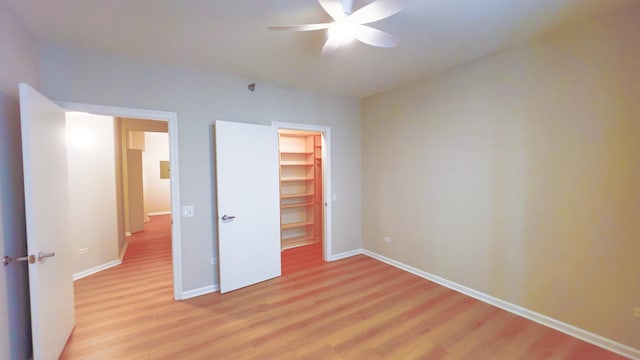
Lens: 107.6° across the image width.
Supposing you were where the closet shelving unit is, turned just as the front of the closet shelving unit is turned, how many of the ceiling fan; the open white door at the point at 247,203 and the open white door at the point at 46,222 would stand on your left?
0

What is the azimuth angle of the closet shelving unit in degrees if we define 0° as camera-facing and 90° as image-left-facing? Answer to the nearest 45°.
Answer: approximately 315°

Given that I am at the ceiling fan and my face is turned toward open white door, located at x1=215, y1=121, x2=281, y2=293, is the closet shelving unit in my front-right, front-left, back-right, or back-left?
front-right

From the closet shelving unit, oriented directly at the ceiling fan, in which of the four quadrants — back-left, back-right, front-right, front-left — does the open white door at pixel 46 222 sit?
front-right

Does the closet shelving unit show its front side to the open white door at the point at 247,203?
no

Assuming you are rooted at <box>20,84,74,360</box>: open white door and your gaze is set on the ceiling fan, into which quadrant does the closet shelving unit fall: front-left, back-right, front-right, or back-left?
front-left

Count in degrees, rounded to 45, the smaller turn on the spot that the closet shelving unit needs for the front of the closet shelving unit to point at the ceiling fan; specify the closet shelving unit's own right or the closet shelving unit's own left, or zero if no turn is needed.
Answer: approximately 45° to the closet shelving unit's own right

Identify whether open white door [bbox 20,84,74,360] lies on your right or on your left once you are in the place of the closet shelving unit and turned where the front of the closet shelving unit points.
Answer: on your right

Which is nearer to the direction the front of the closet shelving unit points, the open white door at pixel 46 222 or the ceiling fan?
the ceiling fan
